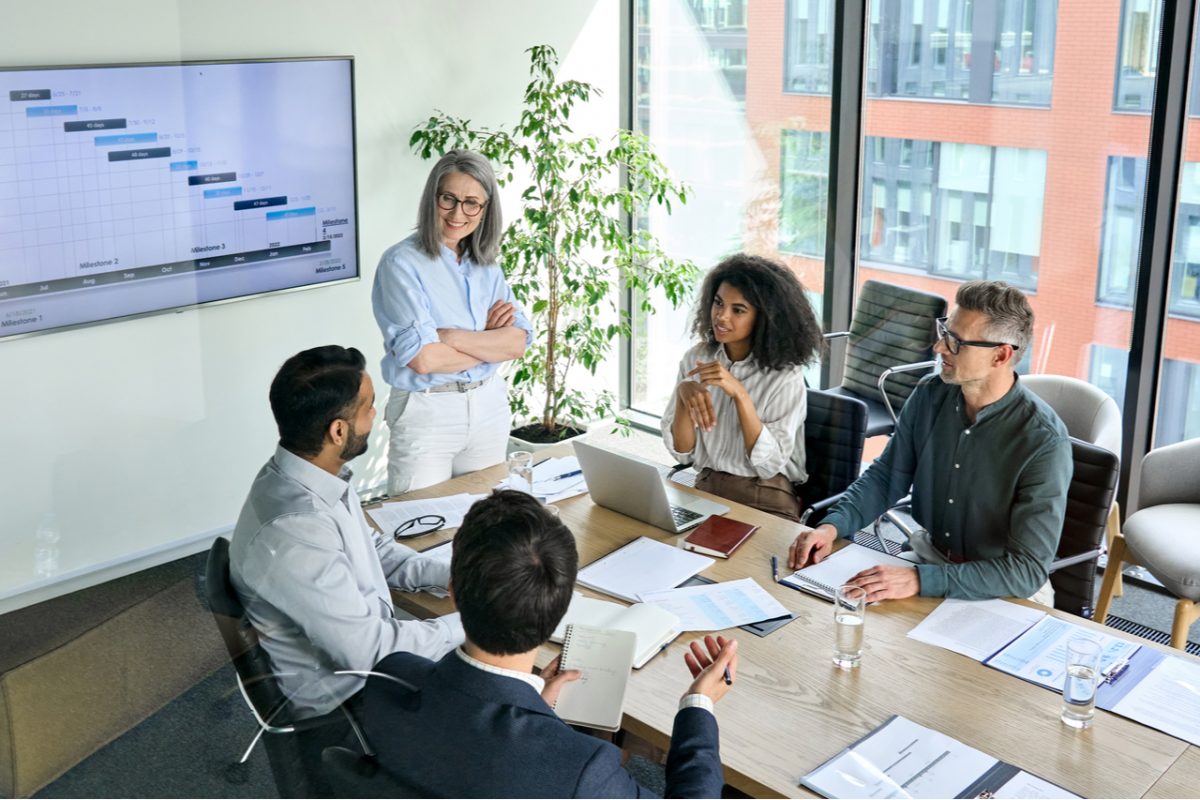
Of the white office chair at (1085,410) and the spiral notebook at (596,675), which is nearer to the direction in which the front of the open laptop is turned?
the white office chair

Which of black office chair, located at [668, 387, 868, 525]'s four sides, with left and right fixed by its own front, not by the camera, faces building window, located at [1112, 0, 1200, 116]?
back

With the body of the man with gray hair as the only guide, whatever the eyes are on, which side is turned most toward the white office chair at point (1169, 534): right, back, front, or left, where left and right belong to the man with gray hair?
back

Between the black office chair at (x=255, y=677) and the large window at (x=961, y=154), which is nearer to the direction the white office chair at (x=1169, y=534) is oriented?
the black office chair

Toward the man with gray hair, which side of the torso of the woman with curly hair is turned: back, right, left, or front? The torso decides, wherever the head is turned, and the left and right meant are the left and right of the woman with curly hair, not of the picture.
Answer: left

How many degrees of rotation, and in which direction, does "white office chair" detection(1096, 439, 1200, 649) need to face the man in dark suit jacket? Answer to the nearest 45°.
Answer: approximately 45° to its left
